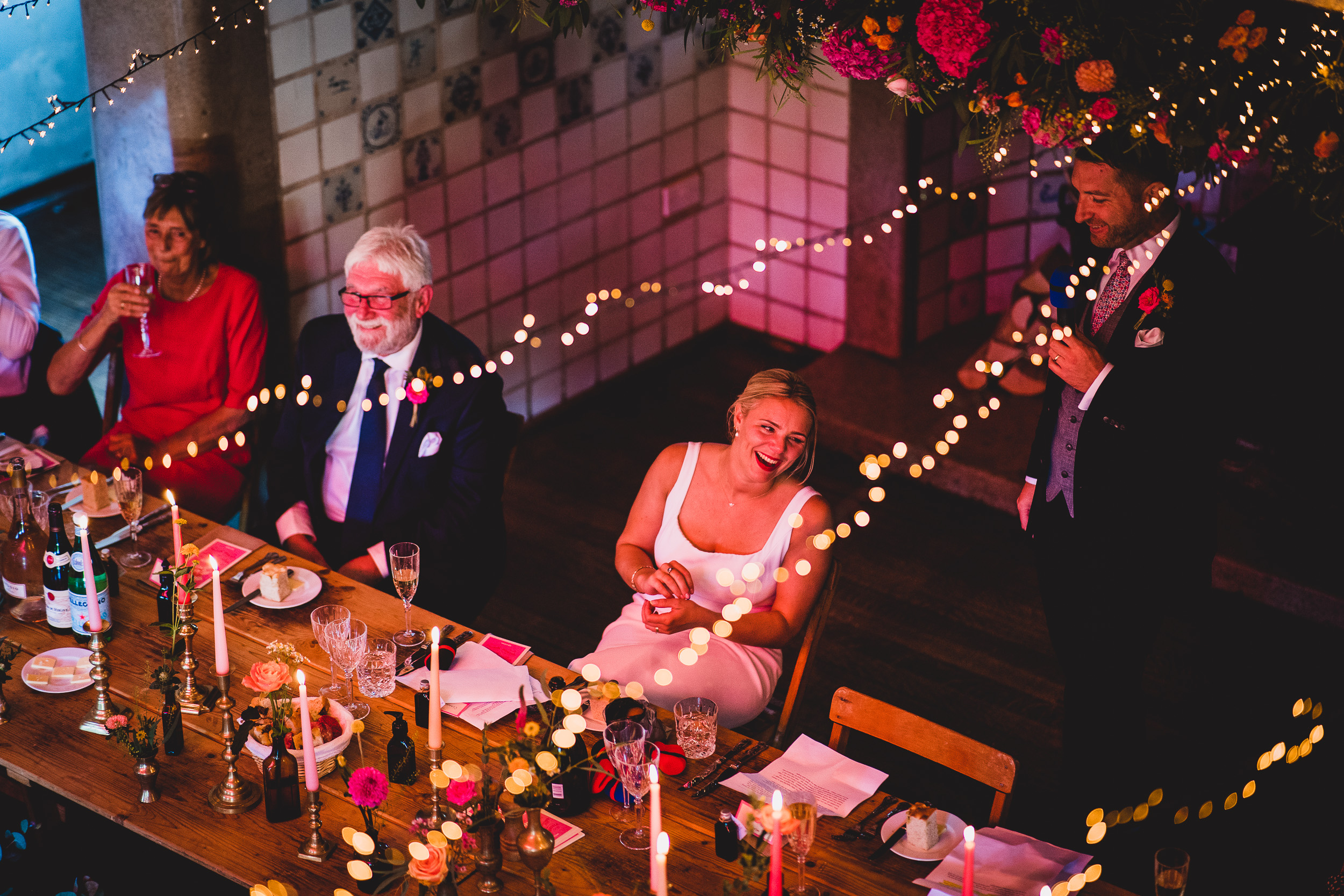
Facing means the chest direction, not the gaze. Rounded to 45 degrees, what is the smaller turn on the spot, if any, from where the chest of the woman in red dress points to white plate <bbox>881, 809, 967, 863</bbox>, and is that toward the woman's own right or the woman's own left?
approximately 90° to the woman's own left

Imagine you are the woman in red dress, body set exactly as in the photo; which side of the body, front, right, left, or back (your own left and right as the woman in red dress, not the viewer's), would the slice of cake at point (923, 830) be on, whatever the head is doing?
left

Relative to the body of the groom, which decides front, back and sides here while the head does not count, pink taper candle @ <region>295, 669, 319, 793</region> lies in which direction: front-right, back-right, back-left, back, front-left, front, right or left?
front

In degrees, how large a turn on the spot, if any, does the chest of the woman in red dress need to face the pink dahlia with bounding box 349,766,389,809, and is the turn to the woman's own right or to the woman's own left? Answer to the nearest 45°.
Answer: approximately 45° to the woman's own left

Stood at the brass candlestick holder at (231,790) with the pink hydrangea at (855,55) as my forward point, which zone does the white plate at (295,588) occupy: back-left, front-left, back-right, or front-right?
front-left

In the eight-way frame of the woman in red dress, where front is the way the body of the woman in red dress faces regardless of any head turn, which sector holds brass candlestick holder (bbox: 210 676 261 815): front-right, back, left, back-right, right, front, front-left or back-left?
front-left

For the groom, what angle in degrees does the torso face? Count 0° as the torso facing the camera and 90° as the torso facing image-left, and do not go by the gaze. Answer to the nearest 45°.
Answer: approximately 45°

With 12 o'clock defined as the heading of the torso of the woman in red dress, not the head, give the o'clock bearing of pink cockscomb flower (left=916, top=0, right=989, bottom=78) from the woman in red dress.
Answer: The pink cockscomb flower is roughly at 9 o'clock from the woman in red dress.

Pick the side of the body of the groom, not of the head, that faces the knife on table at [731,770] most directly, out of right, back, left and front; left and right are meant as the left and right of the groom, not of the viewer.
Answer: front

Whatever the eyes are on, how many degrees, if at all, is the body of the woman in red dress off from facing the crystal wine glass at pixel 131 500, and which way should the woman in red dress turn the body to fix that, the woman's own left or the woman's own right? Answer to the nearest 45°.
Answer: approximately 45° to the woman's own left

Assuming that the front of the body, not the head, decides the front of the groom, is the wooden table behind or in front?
in front

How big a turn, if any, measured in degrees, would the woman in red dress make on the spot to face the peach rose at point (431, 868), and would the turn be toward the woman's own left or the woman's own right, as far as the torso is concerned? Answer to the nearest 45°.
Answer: approximately 45° to the woman's own left

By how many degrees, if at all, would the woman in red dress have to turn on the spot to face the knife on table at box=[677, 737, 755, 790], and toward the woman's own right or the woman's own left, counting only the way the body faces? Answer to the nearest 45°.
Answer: approximately 45° to the woman's own left

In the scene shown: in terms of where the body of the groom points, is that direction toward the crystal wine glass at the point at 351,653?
yes

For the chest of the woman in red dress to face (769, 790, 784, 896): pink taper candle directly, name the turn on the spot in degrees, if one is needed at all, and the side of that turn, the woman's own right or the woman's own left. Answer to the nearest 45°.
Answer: approximately 45° to the woman's own left

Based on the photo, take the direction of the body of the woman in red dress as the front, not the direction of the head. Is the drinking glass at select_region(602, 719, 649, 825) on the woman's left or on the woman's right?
on the woman's left

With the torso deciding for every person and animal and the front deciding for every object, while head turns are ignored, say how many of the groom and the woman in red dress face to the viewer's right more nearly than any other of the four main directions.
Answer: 0
